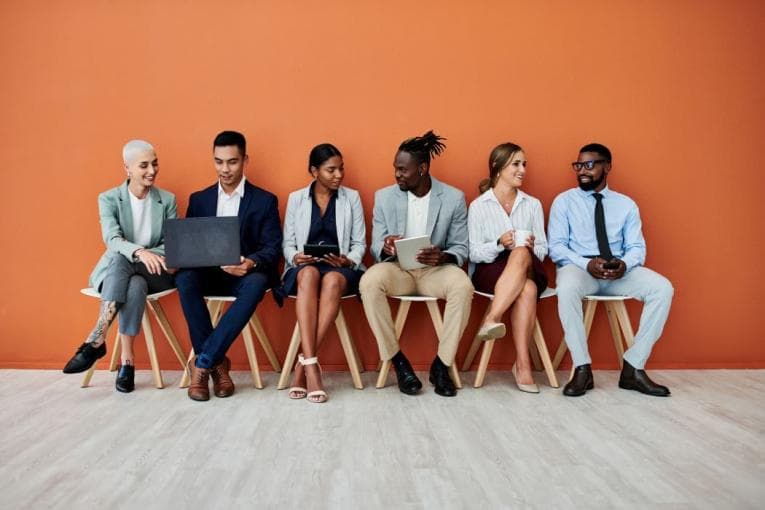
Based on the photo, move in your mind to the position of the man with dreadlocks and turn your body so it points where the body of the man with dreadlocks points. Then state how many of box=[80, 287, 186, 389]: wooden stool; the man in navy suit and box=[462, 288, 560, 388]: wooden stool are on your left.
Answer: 1

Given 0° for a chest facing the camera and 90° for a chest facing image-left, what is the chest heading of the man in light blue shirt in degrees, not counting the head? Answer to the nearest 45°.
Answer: approximately 0°

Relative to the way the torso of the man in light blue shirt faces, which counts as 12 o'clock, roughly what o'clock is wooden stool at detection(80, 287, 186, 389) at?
The wooden stool is roughly at 2 o'clock from the man in light blue shirt.

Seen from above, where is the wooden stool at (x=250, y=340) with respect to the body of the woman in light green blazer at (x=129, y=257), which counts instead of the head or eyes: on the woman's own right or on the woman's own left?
on the woman's own left

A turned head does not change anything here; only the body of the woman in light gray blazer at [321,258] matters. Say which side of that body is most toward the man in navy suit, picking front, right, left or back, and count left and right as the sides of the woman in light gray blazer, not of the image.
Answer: right
